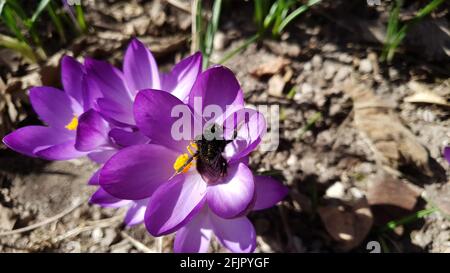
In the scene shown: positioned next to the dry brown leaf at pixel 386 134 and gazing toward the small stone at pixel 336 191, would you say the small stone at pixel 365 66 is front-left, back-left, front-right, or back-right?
back-right

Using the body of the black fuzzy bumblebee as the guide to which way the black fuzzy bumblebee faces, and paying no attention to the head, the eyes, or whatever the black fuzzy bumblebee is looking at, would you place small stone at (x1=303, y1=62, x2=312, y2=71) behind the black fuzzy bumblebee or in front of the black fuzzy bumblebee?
in front

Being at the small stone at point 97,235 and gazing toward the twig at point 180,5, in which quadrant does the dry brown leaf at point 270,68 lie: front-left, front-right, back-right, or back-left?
front-right

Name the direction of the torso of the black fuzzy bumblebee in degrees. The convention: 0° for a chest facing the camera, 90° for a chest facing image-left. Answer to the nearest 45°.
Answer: approximately 180°

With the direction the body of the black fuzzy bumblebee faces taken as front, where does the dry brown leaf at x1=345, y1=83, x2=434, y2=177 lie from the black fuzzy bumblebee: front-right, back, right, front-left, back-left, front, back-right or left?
front-right

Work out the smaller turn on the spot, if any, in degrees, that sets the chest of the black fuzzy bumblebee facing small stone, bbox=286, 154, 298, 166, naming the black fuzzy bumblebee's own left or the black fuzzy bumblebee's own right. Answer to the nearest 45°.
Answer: approximately 45° to the black fuzzy bumblebee's own right

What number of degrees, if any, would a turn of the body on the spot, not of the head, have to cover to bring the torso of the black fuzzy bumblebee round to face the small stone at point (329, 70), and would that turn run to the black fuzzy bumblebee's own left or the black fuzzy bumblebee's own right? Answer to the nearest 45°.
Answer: approximately 45° to the black fuzzy bumblebee's own right
